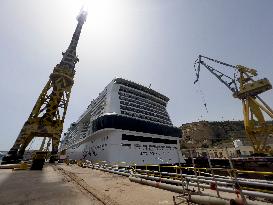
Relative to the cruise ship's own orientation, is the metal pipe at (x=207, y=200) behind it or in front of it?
behind

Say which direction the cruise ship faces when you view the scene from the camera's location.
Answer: facing away from the viewer and to the left of the viewer
